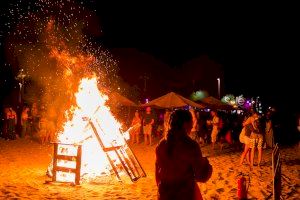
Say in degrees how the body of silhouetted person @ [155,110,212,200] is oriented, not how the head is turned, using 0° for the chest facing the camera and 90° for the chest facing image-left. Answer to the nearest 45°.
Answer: approximately 225°

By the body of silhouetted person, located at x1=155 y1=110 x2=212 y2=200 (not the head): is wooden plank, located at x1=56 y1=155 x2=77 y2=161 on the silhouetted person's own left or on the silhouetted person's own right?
on the silhouetted person's own left

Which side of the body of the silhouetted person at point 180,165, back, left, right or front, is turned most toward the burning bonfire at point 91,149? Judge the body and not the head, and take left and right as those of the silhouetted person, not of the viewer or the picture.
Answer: left
